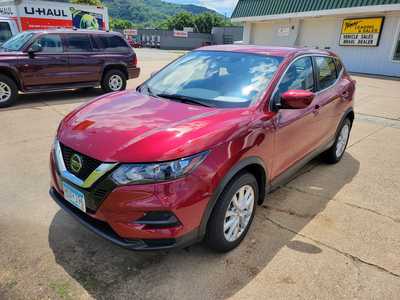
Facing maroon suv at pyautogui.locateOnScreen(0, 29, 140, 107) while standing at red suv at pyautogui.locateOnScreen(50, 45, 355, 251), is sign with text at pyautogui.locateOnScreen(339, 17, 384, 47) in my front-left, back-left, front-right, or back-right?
front-right

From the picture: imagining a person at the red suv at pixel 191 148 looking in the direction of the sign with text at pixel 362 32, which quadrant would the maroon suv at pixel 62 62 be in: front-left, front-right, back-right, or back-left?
front-left

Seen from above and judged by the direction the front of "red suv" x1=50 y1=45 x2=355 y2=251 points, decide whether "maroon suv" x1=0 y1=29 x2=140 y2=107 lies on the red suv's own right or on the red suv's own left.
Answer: on the red suv's own right

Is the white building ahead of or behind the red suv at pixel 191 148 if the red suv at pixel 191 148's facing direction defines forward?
behind

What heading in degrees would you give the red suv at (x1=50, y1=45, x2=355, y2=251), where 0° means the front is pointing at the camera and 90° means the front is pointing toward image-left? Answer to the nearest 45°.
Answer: approximately 45°

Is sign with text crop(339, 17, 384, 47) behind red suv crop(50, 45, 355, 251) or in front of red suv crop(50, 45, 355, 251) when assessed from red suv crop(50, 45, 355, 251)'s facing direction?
behind
